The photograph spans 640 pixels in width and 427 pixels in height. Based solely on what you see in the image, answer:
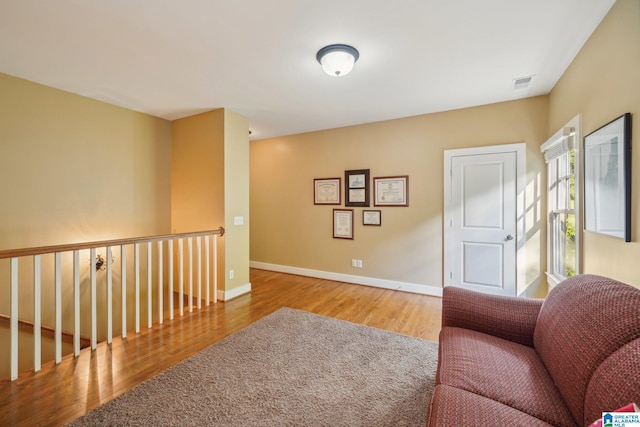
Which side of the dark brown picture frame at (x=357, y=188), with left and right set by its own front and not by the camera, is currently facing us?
front

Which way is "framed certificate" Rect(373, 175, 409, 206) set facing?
toward the camera

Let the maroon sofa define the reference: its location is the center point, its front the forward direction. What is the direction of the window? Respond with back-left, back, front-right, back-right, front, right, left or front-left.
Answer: right

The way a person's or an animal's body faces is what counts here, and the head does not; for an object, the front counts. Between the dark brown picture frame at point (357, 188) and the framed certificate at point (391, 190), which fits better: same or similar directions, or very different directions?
same or similar directions

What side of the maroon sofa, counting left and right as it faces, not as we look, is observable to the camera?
left

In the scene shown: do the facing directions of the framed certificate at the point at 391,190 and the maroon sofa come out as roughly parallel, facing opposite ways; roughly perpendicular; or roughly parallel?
roughly perpendicular

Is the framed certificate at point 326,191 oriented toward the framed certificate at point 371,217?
no

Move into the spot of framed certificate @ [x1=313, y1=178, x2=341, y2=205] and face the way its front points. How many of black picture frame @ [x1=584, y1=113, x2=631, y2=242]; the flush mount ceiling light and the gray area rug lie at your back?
0

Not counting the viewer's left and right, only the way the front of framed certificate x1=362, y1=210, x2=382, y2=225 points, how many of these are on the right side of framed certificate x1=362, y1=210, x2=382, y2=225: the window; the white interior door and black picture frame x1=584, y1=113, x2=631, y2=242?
0

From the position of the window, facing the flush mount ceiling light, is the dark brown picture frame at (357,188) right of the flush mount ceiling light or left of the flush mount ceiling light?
right

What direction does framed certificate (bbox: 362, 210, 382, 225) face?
toward the camera

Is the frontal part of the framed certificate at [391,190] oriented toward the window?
no

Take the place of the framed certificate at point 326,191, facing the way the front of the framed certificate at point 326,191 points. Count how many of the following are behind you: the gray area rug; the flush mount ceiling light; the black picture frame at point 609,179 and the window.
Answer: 0

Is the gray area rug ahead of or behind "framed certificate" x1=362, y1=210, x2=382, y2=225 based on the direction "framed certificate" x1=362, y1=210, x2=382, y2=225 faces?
ahead

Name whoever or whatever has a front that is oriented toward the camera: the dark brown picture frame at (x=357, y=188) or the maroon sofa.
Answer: the dark brown picture frame

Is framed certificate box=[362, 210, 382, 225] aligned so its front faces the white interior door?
no

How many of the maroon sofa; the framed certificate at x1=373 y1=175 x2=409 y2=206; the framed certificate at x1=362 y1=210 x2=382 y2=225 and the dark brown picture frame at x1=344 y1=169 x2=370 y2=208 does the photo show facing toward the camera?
3
